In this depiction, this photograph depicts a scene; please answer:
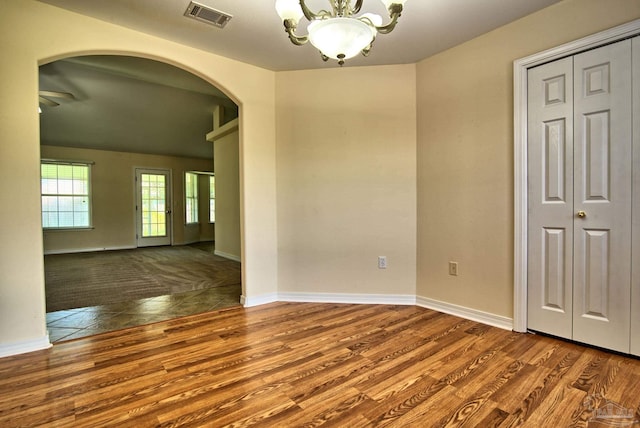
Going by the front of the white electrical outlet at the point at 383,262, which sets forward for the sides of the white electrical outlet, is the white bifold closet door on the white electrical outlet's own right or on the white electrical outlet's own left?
on the white electrical outlet's own left

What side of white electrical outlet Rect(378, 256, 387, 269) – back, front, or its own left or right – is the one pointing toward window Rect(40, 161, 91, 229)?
right

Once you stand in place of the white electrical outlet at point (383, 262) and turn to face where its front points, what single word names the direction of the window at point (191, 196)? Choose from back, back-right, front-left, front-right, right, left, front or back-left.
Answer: back-right

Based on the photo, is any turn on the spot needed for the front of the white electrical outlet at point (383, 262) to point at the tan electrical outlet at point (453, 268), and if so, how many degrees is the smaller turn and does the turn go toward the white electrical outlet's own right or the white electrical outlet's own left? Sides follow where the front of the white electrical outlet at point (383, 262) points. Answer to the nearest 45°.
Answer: approximately 90° to the white electrical outlet's own left

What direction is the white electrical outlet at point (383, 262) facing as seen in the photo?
toward the camera

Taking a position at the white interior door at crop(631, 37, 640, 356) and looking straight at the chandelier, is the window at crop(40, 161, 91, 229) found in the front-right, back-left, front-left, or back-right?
front-right

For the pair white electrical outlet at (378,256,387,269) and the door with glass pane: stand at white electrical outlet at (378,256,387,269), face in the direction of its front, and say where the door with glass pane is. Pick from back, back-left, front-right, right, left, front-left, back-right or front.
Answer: back-right

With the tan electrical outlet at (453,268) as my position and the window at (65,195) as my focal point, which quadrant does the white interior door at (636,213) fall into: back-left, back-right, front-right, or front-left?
back-left

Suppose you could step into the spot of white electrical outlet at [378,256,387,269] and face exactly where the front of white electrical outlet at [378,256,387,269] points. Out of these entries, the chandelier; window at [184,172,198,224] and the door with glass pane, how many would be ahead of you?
1

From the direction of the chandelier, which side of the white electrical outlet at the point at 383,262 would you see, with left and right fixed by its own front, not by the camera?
front

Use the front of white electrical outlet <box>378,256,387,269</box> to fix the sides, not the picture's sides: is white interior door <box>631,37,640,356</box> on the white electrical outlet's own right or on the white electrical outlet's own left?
on the white electrical outlet's own left
